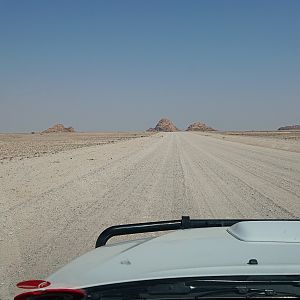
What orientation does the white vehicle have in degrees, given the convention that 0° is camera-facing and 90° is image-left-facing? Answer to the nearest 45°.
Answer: approximately 180°
